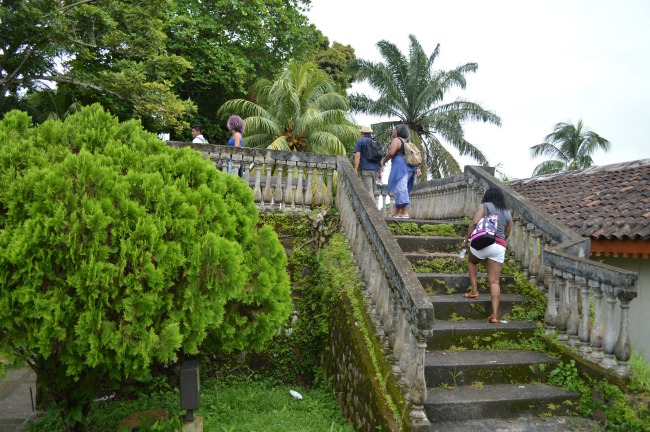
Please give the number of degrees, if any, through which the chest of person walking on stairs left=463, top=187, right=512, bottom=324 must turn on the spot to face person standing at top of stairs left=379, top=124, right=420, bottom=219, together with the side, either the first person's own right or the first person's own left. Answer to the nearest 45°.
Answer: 0° — they already face them

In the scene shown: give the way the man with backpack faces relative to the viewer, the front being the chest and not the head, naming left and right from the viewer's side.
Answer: facing away from the viewer and to the left of the viewer

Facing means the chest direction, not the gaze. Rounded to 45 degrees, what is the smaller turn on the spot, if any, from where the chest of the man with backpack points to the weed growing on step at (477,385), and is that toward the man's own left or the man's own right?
approximately 135° to the man's own left

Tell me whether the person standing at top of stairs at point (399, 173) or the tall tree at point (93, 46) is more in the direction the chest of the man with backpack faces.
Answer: the tall tree

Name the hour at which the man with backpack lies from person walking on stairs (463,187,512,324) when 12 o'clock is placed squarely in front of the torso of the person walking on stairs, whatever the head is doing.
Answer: The man with backpack is roughly at 12 o'clock from the person walking on stairs.

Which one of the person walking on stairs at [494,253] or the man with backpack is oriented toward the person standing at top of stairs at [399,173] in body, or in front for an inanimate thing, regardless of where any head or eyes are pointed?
the person walking on stairs at [494,253]

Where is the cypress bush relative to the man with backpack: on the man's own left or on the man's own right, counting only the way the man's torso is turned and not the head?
on the man's own left

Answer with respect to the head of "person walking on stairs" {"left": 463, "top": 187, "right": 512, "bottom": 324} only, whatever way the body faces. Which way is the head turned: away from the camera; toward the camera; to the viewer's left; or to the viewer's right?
away from the camera

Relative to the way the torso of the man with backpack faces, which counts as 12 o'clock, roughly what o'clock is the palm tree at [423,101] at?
The palm tree is roughly at 2 o'clock from the man with backpack.
